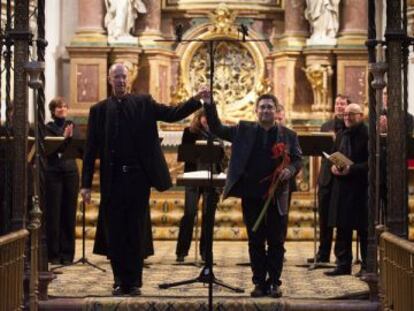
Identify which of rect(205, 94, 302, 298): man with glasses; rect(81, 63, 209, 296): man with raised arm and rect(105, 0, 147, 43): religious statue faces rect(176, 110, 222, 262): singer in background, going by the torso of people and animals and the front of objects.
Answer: the religious statue

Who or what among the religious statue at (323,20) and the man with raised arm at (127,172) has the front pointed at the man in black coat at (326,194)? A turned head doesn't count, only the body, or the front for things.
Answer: the religious statue

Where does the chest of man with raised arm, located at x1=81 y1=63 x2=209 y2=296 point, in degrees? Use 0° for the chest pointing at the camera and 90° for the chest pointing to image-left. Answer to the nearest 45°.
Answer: approximately 0°

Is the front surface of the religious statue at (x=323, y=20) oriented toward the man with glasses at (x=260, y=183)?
yes

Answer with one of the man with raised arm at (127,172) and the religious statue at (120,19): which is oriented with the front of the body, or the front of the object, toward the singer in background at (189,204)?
the religious statue

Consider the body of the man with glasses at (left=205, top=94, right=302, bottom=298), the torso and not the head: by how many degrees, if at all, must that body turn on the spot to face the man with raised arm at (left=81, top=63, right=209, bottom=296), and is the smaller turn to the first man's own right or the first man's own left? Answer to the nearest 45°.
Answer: approximately 90° to the first man's own right

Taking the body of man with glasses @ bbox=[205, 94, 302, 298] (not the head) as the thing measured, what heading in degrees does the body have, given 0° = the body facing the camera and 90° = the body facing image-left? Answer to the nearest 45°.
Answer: approximately 0°

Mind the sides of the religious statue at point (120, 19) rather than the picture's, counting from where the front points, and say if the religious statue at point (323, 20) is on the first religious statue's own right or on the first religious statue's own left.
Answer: on the first religious statue's own left

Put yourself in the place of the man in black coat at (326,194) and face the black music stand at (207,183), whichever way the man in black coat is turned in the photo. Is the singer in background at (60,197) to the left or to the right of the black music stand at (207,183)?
right

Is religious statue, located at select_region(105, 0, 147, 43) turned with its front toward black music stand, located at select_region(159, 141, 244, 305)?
yes
